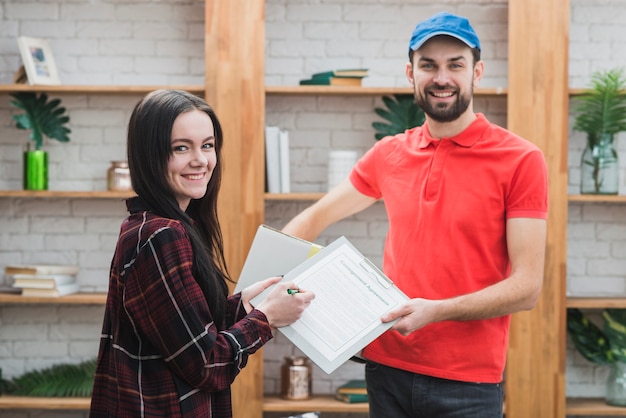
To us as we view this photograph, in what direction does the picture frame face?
facing the viewer and to the right of the viewer

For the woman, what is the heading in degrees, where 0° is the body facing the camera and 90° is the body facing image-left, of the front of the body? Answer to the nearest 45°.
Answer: approximately 270°

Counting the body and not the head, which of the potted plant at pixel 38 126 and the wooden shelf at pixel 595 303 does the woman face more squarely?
the wooden shelf

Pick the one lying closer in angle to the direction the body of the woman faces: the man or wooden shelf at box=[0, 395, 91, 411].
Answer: the man

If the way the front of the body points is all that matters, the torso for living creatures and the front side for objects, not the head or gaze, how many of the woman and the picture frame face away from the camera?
0

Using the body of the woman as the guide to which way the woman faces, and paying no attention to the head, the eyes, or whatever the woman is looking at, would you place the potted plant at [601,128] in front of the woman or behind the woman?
in front
